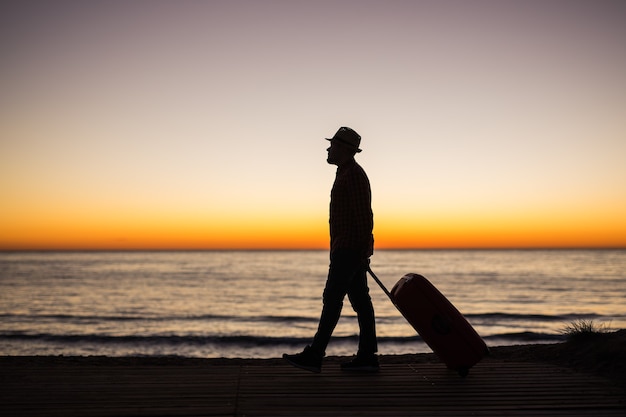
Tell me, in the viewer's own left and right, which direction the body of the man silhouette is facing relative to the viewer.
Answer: facing to the left of the viewer
